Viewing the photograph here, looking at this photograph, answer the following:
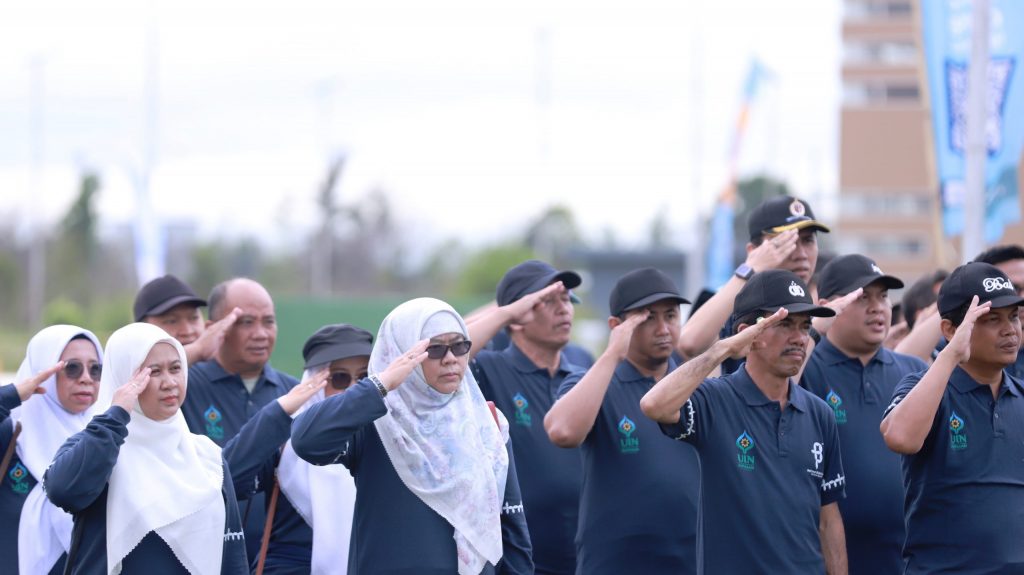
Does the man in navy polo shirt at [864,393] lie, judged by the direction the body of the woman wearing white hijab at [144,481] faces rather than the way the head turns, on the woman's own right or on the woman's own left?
on the woman's own left

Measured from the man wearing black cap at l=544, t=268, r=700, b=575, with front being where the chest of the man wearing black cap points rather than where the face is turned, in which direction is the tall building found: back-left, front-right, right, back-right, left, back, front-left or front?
back-left

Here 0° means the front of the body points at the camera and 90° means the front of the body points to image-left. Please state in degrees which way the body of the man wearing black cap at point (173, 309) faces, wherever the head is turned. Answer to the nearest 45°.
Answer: approximately 315°

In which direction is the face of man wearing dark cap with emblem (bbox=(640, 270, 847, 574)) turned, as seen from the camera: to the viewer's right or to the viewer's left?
to the viewer's right

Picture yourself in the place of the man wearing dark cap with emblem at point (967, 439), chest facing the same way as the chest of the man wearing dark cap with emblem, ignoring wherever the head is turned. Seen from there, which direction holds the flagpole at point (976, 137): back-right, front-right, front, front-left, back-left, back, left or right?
back-left

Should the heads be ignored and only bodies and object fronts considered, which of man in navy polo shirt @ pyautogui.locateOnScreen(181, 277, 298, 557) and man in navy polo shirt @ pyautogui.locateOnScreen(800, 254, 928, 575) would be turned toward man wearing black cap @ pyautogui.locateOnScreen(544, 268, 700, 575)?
man in navy polo shirt @ pyautogui.locateOnScreen(181, 277, 298, 557)

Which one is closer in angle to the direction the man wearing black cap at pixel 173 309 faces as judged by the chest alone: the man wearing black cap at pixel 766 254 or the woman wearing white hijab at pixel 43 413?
the man wearing black cap

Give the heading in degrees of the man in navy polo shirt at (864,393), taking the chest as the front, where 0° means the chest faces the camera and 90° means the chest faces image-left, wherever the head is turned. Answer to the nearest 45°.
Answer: approximately 315°

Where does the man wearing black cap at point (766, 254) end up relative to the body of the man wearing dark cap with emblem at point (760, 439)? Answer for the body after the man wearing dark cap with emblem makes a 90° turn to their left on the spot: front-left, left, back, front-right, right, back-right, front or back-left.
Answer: front-left

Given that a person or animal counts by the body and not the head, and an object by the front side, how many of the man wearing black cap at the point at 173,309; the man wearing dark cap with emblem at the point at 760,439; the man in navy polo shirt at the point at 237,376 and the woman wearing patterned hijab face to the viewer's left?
0

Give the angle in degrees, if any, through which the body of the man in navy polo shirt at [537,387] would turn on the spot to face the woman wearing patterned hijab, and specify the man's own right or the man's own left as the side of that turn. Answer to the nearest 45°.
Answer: approximately 45° to the man's own right

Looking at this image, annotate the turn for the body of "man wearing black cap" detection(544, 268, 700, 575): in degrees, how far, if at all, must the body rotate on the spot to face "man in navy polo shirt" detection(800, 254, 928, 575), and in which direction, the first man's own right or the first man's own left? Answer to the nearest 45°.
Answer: approximately 90° to the first man's own left

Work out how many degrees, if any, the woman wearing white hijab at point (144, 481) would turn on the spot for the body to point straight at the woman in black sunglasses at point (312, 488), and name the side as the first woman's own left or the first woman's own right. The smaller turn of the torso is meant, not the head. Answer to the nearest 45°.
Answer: approximately 90° to the first woman's own left

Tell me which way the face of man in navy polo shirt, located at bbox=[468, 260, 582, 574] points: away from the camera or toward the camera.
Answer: toward the camera

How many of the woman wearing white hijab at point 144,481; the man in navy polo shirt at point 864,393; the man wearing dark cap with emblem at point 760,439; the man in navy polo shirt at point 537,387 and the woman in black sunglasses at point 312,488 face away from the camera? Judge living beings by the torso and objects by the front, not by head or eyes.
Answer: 0

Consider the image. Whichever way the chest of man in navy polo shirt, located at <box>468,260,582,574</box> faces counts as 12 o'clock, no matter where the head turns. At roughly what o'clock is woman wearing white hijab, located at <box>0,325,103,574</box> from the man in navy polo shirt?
The woman wearing white hijab is roughly at 4 o'clock from the man in navy polo shirt.

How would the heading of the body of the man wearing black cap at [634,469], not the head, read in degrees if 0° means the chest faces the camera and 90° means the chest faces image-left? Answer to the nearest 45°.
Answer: approximately 315°

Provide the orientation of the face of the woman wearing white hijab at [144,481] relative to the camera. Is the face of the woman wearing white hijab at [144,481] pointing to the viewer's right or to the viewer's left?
to the viewer's right
